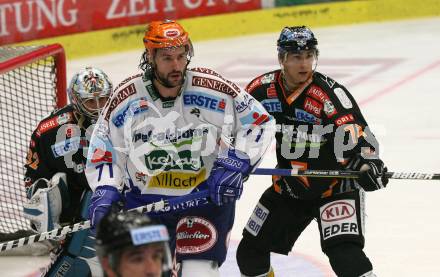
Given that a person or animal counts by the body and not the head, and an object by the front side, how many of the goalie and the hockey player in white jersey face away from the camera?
0

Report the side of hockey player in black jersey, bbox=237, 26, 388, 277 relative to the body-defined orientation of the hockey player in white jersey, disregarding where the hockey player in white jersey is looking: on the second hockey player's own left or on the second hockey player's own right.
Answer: on the second hockey player's own left

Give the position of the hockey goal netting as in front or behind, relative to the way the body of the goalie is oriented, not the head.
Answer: behind

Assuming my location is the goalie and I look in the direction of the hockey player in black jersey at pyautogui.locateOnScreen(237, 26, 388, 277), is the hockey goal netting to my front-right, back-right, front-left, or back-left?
back-left

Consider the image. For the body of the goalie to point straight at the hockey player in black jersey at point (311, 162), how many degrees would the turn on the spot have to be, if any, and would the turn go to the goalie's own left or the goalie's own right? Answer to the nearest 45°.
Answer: approximately 45° to the goalie's own left

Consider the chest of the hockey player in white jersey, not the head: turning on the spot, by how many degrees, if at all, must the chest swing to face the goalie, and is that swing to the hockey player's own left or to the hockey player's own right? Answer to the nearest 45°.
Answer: approximately 135° to the hockey player's own right

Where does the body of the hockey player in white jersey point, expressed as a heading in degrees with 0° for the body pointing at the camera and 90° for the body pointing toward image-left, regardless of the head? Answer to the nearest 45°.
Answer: approximately 0°

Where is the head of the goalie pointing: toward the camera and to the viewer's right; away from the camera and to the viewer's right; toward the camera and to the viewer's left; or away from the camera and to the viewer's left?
toward the camera and to the viewer's right
